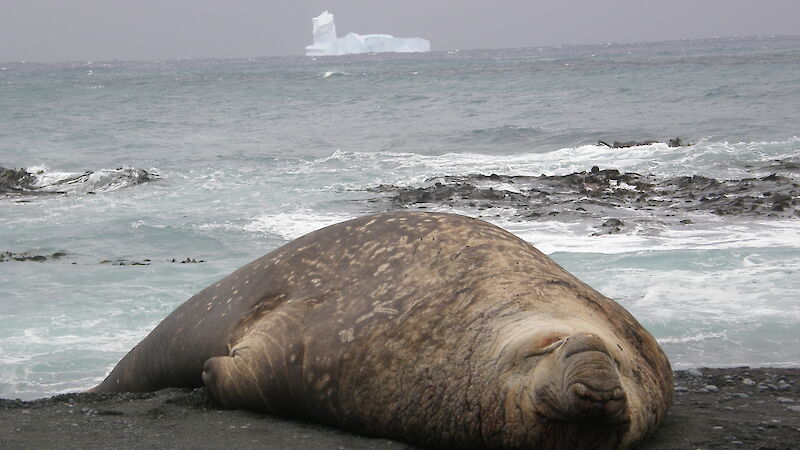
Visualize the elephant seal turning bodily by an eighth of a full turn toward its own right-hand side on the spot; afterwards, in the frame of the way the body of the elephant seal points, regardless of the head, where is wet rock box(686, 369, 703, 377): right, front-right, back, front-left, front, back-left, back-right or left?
back-left

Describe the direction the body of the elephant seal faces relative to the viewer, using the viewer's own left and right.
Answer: facing the viewer and to the right of the viewer

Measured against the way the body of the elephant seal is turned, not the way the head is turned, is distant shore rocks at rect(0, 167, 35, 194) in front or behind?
behind

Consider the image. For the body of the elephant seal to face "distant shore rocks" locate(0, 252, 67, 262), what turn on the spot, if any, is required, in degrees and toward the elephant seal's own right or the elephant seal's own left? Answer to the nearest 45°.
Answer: approximately 180°
